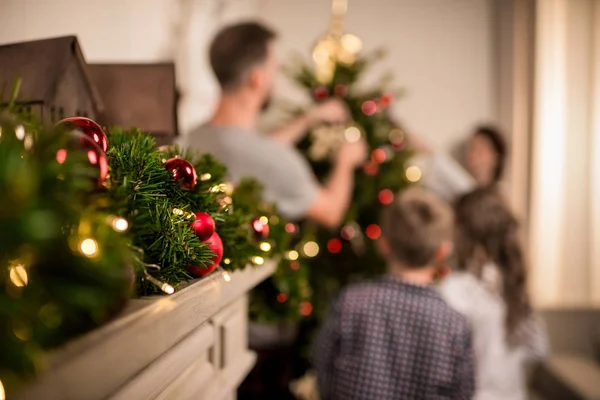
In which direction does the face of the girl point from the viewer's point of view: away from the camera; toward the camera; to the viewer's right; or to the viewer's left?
away from the camera

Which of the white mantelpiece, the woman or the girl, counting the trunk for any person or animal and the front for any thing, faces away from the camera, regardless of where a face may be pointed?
the girl

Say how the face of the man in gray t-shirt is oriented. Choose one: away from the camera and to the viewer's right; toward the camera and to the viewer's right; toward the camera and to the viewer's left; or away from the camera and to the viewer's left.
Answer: away from the camera and to the viewer's right

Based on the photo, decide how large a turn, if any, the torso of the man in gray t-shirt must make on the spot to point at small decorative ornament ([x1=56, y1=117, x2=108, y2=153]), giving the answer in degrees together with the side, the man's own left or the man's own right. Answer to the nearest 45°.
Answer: approximately 135° to the man's own right

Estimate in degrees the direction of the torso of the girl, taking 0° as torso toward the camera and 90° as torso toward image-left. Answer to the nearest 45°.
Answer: approximately 180°

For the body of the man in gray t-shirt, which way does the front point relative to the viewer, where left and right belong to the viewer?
facing away from the viewer and to the right of the viewer

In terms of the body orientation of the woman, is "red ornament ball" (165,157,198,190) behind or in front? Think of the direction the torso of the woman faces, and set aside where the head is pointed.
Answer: in front

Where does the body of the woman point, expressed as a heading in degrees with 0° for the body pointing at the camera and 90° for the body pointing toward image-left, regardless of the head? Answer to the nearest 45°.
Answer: approximately 45°

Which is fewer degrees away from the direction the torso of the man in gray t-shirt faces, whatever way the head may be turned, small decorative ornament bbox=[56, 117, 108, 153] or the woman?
the woman

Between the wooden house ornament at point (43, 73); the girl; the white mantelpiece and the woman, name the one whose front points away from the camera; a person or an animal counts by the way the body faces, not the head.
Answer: the girl

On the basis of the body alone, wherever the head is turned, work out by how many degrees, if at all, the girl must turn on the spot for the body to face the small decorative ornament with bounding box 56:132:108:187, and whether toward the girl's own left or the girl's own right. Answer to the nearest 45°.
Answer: approximately 180°

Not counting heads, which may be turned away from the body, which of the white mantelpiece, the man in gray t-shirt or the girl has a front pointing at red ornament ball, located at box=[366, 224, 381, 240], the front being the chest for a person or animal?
the man in gray t-shirt

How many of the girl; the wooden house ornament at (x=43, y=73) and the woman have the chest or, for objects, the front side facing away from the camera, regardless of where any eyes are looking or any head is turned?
1

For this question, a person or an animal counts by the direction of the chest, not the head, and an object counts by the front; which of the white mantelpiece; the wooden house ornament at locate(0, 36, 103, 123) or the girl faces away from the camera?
the girl

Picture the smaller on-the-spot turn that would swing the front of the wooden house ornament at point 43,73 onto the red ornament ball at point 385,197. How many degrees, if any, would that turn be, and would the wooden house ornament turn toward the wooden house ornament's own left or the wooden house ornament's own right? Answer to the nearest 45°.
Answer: approximately 90° to the wooden house ornament's own left
